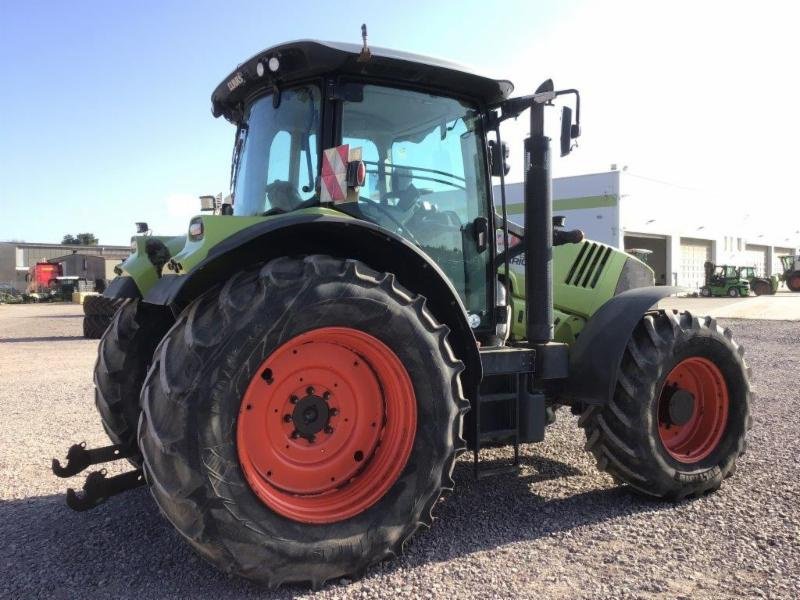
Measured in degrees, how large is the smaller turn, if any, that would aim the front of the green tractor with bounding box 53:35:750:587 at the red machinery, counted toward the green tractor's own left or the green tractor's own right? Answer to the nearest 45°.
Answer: approximately 90° to the green tractor's own left

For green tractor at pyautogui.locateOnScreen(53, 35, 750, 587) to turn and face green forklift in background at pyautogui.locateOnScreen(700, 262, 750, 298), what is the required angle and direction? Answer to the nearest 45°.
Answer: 0° — it already faces it

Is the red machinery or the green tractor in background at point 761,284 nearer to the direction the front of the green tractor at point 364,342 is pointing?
the green tractor in background

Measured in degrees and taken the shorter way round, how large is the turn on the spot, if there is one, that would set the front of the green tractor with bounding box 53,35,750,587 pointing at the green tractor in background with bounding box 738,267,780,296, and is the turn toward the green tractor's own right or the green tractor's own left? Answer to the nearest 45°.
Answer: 0° — it already faces it

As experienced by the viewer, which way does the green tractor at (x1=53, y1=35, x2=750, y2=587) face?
facing away from the viewer and to the right of the viewer

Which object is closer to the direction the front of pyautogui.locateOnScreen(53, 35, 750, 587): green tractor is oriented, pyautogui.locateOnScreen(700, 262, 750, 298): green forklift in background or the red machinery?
the green forklift in background

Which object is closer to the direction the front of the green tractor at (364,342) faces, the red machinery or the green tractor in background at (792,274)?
the green tractor in background
